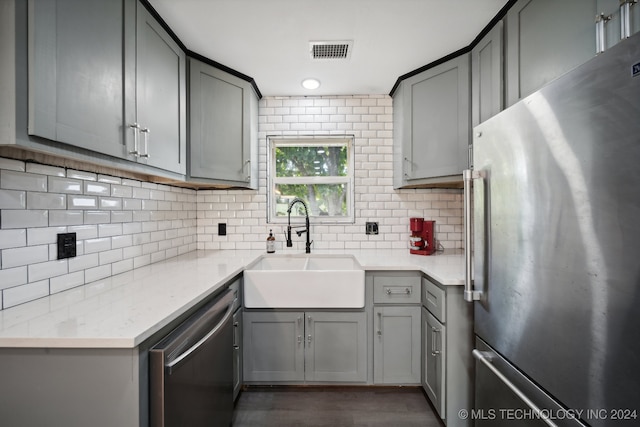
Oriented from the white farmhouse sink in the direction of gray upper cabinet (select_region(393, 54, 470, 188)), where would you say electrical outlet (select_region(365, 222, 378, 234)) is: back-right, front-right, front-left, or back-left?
front-left

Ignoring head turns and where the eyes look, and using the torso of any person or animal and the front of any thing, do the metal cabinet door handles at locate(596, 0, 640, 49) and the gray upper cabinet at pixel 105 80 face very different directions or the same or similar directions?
very different directions

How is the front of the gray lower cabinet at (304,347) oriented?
toward the camera

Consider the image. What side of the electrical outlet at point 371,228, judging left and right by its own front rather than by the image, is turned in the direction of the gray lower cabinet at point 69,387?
front

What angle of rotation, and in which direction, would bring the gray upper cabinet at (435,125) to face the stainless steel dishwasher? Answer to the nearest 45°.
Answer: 0° — it already faces it

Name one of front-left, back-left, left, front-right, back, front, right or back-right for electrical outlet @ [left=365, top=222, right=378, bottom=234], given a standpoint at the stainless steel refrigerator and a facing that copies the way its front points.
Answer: right

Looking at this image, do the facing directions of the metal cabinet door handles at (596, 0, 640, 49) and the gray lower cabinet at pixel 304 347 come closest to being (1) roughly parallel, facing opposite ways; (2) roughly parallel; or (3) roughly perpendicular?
roughly perpendicular

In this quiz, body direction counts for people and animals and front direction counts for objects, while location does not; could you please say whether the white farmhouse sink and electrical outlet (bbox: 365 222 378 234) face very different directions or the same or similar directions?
same or similar directions

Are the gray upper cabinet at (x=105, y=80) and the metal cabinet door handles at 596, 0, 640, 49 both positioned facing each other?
yes

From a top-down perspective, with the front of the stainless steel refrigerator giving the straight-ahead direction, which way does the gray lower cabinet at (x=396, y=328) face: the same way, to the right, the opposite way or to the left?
to the left

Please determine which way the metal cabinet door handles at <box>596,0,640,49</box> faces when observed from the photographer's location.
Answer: facing the viewer and to the left of the viewer

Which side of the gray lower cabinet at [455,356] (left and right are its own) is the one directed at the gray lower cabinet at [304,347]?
front

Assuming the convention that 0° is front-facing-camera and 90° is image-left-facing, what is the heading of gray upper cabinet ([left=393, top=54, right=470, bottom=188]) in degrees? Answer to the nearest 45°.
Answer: approximately 45°

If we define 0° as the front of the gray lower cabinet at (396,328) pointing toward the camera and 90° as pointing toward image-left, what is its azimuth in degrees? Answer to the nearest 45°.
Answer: approximately 0°

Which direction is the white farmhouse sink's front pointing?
toward the camera

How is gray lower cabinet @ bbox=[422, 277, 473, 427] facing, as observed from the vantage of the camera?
facing to the left of the viewer
